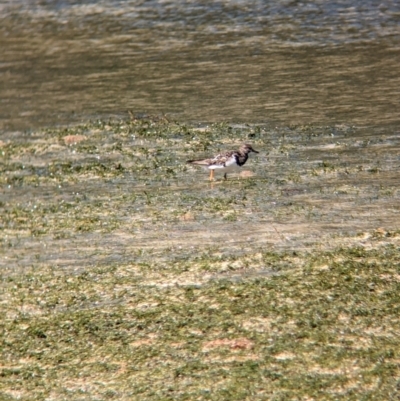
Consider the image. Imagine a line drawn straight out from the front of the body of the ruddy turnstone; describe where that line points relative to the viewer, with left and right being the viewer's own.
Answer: facing to the right of the viewer
